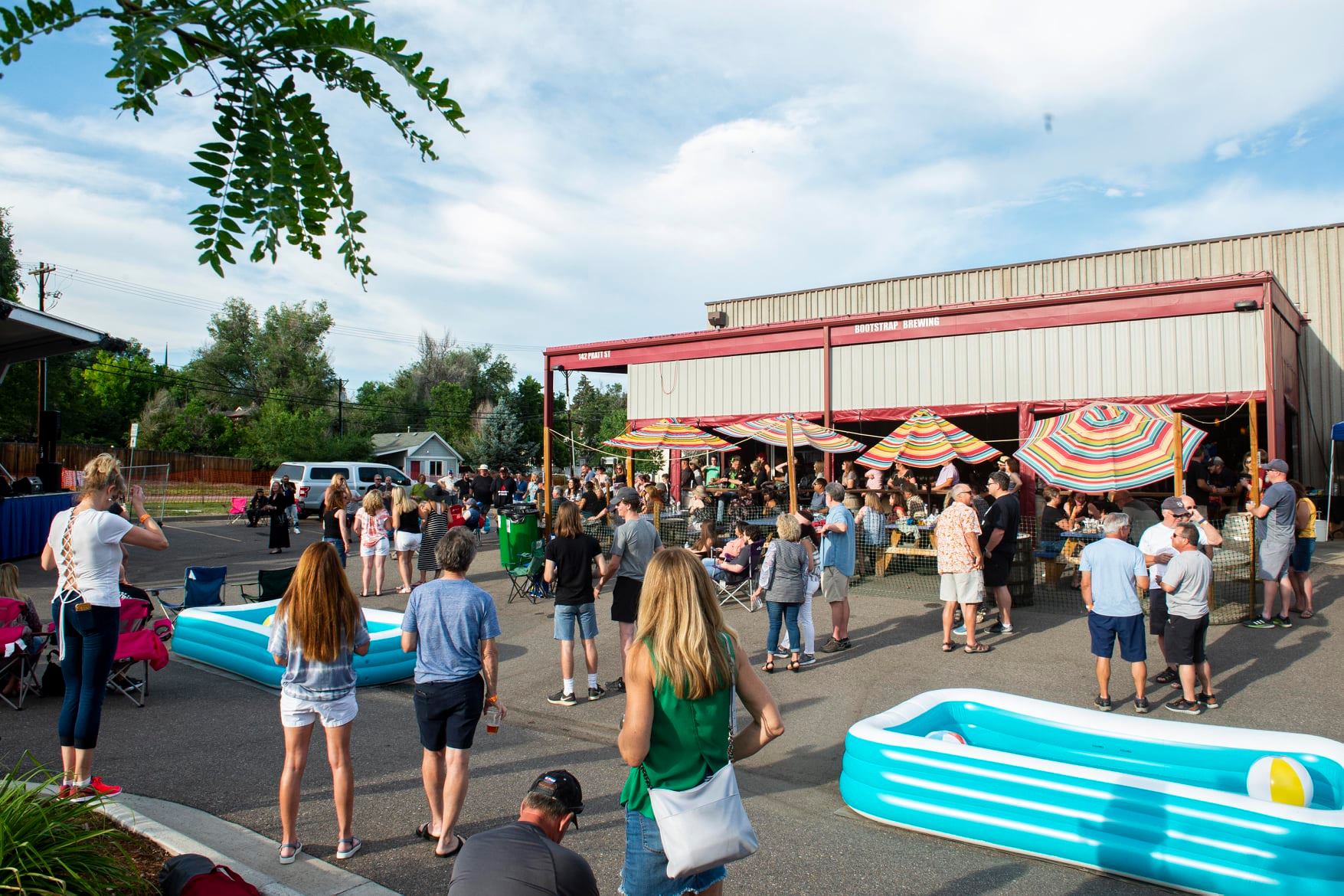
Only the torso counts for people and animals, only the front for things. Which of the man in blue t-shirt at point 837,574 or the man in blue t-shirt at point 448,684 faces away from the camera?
the man in blue t-shirt at point 448,684

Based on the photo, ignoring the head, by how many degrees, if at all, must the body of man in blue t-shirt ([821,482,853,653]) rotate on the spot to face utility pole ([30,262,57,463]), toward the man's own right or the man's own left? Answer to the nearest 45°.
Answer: approximately 45° to the man's own right

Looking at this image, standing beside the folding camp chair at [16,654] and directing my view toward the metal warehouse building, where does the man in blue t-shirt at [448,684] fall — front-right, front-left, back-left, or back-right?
front-right

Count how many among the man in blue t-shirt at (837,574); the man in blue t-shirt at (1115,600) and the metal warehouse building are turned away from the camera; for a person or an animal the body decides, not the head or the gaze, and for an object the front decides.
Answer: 1

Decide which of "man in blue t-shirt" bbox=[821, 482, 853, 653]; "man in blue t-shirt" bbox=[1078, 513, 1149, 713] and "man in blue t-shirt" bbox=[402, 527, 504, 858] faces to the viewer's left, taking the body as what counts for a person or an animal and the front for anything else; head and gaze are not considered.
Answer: "man in blue t-shirt" bbox=[821, 482, 853, 653]

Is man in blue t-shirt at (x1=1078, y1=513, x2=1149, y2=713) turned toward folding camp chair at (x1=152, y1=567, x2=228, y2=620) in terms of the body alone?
no

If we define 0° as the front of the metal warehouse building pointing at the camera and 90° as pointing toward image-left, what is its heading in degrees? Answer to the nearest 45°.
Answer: approximately 45°

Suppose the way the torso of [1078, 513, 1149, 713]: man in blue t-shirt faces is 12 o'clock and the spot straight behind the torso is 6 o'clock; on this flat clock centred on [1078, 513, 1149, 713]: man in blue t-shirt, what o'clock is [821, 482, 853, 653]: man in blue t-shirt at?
[821, 482, 853, 653]: man in blue t-shirt is roughly at 10 o'clock from [1078, 513, 1149, 713]: man in blue t-shirt.

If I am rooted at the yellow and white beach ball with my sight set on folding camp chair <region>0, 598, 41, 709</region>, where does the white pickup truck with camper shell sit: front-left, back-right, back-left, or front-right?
front-right

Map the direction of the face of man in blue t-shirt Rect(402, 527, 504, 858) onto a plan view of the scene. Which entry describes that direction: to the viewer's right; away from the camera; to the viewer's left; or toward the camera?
away from the camera

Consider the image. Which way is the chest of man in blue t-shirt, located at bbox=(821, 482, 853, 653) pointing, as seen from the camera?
to the viewer's left

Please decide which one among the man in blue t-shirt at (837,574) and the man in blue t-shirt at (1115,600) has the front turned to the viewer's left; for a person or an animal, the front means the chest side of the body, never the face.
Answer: the man in blue t-shirt at (837,574)

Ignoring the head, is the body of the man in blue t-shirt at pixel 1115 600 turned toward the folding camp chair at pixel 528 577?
no

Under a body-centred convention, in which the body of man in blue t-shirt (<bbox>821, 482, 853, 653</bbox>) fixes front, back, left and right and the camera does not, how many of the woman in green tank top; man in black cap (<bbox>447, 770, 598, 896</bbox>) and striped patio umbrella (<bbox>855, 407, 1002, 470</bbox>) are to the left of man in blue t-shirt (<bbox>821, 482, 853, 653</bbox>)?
2

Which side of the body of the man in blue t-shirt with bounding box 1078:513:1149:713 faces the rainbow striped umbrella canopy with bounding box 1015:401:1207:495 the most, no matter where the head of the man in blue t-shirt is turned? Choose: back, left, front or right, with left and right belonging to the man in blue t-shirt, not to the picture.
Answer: front

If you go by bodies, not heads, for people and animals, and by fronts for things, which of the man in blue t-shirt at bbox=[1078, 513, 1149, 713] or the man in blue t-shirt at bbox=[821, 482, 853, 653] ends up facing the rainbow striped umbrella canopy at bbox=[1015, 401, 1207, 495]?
the man in blue t-shirt at bbox=[1078, 513, 1149, 713]

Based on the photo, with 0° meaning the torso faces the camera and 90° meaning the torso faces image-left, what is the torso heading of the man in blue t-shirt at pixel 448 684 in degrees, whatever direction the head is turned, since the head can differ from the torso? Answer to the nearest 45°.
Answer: approximately 180°

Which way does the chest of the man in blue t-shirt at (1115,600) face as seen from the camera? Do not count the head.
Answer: away from the camera

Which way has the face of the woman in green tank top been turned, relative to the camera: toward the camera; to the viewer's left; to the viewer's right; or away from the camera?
away from the camera

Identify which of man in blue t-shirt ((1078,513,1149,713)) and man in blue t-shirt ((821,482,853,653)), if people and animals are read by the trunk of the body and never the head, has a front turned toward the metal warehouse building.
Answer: man in blue t-shirt ((1078,513,1149,713))

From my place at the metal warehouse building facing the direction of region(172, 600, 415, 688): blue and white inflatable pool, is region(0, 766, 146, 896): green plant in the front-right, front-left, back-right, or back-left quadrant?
front-left

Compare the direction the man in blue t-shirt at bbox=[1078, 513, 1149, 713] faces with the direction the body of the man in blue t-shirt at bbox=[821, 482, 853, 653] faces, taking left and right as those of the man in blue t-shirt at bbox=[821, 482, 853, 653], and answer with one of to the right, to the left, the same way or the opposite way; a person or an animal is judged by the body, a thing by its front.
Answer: to the right
